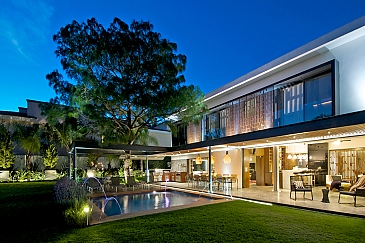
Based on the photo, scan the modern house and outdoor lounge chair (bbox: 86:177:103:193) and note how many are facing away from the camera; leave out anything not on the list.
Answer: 0

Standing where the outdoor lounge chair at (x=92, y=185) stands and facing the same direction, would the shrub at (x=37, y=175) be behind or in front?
behind

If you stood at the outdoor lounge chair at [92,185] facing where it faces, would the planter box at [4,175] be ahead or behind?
behind

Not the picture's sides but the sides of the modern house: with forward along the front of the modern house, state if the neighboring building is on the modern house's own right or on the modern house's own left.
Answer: on the modern house's own right

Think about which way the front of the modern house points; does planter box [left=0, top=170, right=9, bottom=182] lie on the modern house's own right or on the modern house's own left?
on the modern house's own right

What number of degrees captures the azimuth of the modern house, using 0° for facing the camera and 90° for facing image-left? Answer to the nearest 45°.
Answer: approximately 45°

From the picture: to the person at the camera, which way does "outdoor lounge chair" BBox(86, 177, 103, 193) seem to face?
facing the viewer and to the right of the viewer

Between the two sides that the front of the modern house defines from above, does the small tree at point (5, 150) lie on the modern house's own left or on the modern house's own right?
on the modern house's own right
